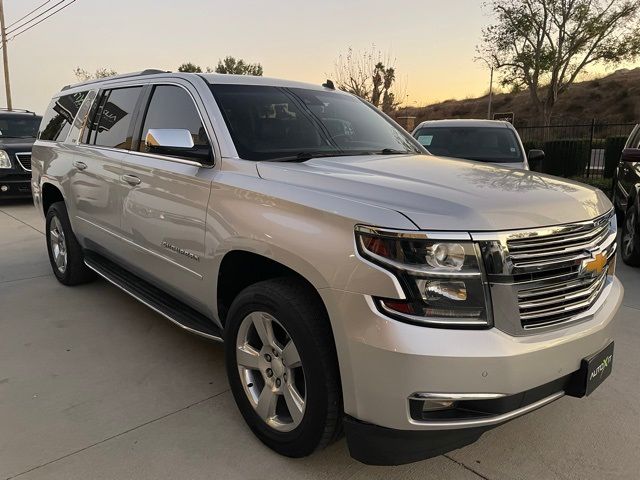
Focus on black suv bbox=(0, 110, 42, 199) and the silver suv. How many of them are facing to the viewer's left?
0

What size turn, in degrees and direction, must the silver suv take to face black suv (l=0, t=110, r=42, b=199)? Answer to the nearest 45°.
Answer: approximately 180°

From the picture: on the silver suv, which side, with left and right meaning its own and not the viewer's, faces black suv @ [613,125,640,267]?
left

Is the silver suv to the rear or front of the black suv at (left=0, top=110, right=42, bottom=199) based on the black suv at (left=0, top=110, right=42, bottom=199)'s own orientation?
to the front

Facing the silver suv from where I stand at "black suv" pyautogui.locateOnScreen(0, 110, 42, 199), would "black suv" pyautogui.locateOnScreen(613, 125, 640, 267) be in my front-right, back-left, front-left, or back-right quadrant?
front-left

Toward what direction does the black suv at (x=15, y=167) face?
toward the camera

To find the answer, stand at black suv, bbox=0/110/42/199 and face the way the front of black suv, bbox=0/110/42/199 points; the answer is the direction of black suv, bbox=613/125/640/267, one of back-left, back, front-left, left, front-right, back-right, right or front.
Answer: front-left

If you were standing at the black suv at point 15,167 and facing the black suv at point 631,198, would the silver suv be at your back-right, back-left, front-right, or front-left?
front-right
